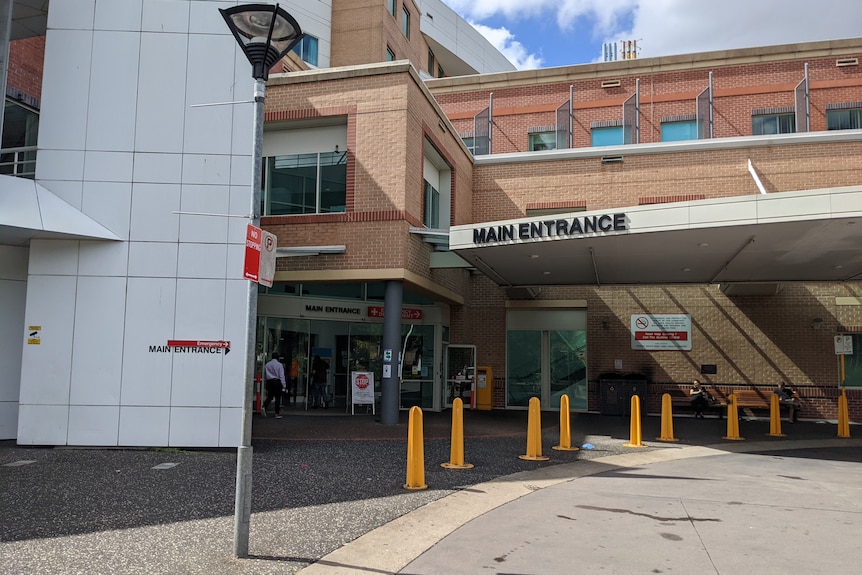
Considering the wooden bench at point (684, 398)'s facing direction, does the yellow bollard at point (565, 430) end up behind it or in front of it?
in front

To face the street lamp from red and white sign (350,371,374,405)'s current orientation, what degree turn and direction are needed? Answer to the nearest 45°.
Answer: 0° — it already faces it

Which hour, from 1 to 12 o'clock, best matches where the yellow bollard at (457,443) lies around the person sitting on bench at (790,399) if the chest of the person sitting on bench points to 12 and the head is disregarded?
The yellow bollard is roughly at 2 o'clock from the person sitting on bench.

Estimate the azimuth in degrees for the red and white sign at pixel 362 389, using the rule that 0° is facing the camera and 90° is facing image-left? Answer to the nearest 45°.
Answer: approximately 0°

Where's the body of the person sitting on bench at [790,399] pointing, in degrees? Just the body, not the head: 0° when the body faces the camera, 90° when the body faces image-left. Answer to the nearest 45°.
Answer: approximately 315°

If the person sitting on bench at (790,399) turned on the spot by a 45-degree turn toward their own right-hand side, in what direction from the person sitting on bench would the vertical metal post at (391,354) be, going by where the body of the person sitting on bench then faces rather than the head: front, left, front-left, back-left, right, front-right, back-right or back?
front-right

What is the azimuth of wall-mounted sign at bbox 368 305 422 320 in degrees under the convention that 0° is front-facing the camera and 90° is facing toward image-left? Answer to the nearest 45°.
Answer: approximately 0°

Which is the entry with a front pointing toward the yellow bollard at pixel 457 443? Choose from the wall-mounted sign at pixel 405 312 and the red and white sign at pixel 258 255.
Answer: the wall-mounted sign

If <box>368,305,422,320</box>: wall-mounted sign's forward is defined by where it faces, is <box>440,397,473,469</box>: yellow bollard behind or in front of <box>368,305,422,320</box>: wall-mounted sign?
in front
